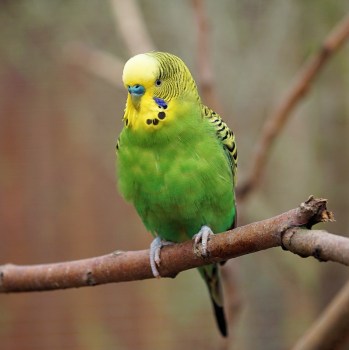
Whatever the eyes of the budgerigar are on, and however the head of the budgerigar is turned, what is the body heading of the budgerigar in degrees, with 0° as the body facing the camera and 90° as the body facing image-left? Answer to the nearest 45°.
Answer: approximately 45°

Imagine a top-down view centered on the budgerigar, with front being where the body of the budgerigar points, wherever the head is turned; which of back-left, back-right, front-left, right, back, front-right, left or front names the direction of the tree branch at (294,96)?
back
